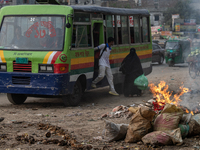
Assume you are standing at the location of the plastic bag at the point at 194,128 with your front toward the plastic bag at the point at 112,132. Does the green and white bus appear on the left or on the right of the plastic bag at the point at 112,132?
right

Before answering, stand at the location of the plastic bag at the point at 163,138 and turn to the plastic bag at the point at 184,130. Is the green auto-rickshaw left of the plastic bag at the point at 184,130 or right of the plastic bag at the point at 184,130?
left

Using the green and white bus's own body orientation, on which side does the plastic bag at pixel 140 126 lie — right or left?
on its left

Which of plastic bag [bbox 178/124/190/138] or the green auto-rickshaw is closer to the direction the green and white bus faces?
the plastic bag

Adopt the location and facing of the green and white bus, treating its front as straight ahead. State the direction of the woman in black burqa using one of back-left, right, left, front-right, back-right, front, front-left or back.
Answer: back

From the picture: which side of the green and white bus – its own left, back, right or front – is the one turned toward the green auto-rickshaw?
back

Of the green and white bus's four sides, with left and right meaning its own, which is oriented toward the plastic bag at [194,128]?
left

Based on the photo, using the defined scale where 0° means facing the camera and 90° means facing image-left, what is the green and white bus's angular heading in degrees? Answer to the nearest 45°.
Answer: approximately 45°

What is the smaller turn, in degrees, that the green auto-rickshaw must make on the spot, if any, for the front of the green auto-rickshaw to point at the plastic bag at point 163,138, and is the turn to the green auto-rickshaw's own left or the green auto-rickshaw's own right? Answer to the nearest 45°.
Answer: approximately 45° to the green auto-rickshaw's own left
